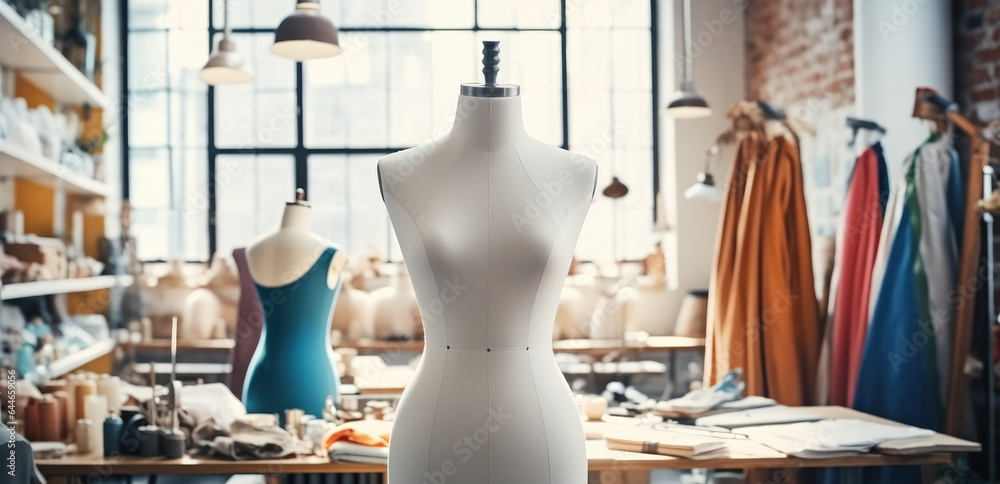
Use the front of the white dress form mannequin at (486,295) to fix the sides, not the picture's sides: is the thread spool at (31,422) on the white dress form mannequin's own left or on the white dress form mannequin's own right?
on the white dress form mannequin's own right

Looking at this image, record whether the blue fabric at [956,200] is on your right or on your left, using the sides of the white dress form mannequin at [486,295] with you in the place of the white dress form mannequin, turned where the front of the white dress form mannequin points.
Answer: on your left

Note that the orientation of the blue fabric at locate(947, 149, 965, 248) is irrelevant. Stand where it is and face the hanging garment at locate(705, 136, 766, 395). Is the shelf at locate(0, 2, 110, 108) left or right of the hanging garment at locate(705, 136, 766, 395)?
left

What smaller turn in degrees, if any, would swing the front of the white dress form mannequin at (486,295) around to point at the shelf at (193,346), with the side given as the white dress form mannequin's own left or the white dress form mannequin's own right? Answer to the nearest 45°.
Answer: approximately 135° to the white dress form mannequin's own right

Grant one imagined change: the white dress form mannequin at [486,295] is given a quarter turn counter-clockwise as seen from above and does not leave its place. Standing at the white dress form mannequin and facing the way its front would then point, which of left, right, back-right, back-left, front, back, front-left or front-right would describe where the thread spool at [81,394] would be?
back-left

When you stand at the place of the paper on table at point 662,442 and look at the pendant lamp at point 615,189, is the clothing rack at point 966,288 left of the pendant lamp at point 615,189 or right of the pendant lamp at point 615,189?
right

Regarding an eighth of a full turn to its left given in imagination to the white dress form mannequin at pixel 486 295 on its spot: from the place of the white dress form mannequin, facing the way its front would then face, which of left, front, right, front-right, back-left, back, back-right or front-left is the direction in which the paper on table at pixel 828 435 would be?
left

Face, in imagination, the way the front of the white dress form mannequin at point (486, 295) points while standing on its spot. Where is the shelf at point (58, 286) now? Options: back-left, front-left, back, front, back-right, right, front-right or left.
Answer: back-right

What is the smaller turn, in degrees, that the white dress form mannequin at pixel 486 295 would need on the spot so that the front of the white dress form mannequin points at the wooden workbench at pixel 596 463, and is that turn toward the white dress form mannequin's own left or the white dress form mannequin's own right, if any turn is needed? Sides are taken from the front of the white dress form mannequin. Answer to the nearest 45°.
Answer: approximately 135° to the white dress form mannequin's own left

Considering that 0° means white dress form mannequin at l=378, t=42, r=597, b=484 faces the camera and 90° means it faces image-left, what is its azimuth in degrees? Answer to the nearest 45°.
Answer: approximately 0°

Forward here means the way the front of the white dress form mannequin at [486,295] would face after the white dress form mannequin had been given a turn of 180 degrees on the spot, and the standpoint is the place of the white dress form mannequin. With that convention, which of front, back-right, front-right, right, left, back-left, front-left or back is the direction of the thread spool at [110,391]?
front-left

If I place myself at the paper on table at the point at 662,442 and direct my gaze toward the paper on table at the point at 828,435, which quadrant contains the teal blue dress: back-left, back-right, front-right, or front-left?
back-left

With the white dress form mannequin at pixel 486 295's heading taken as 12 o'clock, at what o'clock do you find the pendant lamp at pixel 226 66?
The pendant lamp is roughly at 5 o'clock from the white dress form mannequin.

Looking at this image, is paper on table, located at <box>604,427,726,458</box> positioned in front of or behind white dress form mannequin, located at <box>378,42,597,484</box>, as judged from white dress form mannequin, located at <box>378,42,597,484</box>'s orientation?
behind

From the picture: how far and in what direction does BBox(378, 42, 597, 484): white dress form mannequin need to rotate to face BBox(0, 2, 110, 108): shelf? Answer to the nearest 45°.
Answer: approximately 135° to its right
